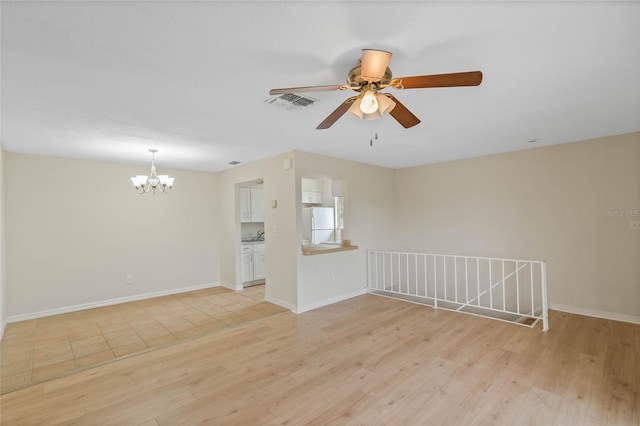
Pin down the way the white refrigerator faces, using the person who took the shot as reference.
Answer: facing the viewer and to the right of the viewer

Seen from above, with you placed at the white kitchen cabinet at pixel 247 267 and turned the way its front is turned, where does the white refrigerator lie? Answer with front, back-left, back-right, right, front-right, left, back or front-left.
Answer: front-left

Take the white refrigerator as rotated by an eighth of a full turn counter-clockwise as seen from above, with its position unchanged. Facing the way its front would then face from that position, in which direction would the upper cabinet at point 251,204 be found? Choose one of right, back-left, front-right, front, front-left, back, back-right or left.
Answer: back

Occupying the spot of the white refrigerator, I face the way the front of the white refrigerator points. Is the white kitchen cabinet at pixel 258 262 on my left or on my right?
on my right

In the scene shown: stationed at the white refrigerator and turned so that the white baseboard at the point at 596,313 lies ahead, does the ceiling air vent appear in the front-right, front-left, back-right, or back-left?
front-right

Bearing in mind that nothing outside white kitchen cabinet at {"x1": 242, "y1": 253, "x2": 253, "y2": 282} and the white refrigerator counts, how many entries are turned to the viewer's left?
0

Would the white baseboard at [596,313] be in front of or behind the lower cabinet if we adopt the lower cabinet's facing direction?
in front

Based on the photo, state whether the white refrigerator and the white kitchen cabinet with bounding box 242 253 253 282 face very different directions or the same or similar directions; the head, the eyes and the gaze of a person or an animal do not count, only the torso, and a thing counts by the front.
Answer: same or similar directions

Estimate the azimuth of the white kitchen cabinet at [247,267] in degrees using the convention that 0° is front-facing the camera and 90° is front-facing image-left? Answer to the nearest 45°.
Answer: approximately 315°

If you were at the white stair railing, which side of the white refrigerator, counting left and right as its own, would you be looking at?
front

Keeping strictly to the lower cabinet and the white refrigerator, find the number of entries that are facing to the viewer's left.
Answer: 0
